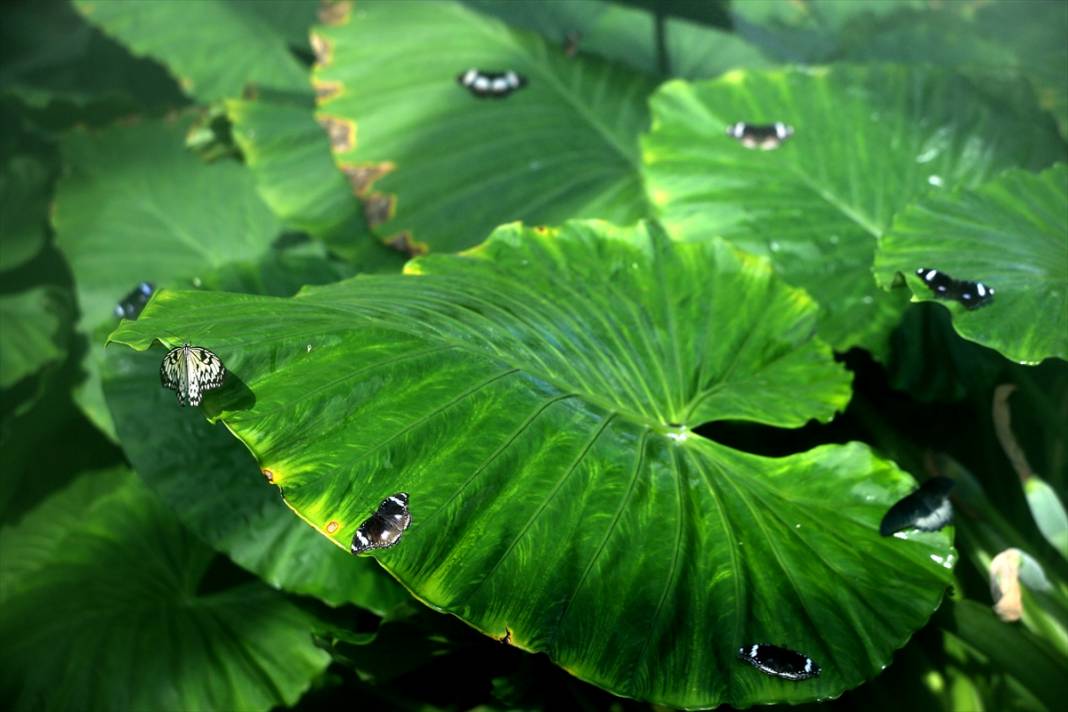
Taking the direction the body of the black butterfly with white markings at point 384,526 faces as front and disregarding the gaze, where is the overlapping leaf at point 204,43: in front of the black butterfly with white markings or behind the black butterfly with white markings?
in front

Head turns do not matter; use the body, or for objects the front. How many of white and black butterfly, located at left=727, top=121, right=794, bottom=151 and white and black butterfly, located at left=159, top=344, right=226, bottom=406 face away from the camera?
2

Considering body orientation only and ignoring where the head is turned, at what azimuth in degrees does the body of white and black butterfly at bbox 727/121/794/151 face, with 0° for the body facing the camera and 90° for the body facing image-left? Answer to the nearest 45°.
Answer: approximately 180°

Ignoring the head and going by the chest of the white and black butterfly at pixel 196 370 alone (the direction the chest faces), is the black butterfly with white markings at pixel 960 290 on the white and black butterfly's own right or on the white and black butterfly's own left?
on the white and black butterfly's own right

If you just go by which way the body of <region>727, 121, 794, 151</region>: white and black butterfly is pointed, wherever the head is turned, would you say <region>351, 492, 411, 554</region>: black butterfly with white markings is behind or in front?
behind

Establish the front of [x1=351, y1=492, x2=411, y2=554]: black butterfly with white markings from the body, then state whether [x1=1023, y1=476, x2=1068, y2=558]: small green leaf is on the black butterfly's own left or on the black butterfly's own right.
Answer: on the black butterfly's own right

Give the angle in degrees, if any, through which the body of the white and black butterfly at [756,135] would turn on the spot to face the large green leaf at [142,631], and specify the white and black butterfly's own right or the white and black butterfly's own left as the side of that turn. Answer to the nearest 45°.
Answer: approximately 135° to the white and black butterfly's own left

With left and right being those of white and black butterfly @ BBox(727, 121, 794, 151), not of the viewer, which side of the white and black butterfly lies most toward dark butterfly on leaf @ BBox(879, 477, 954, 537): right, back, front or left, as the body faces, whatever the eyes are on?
back

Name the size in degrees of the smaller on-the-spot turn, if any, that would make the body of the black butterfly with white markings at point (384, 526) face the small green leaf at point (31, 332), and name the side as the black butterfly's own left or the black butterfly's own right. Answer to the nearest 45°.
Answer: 0° — it already faces it
